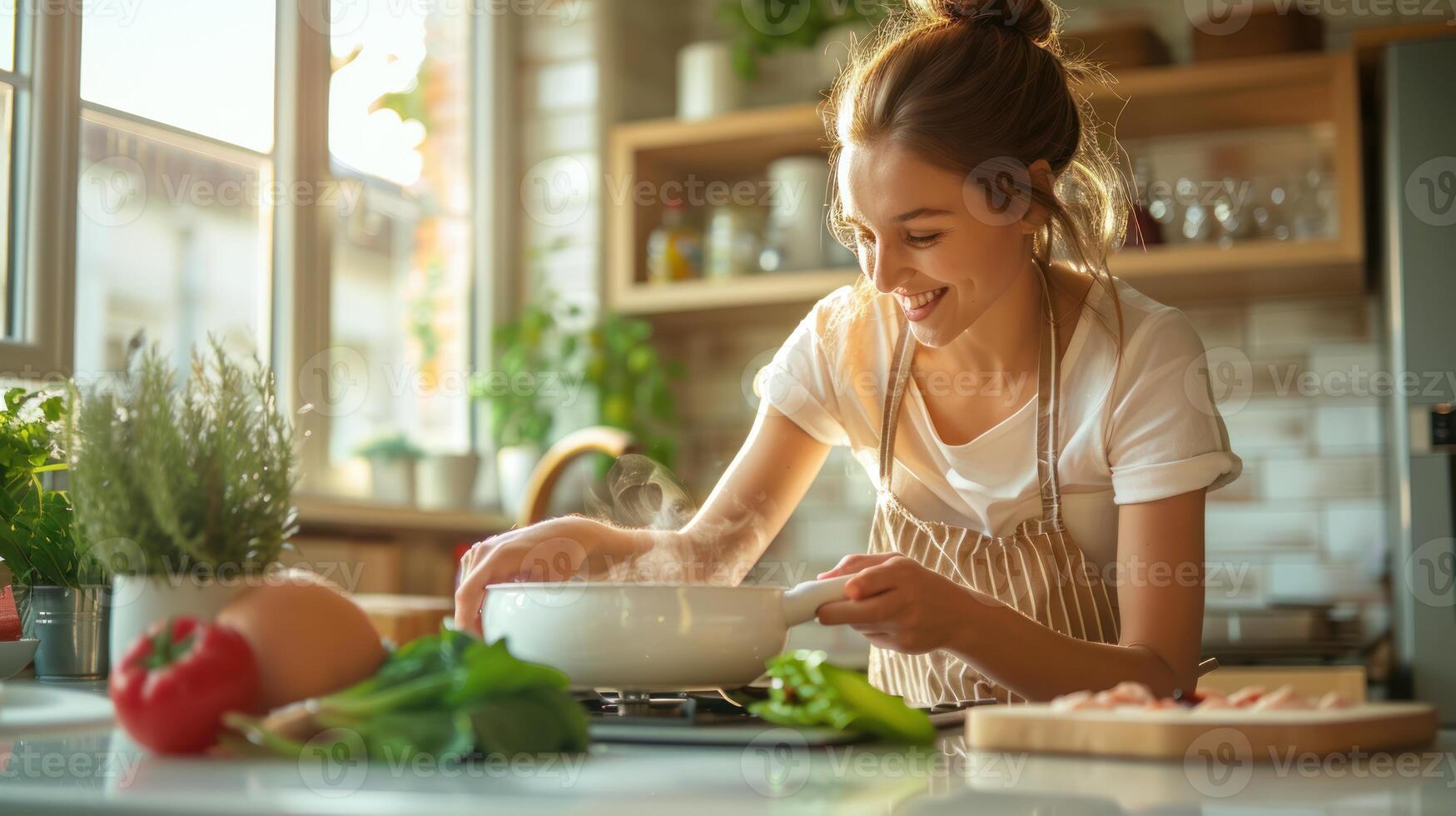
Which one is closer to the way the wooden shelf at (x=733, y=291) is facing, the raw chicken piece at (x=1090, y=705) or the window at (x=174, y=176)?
the raw chicken piece

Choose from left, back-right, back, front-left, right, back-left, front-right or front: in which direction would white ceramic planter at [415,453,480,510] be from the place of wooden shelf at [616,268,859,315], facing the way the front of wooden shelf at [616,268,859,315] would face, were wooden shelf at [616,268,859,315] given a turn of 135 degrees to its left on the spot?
back-left

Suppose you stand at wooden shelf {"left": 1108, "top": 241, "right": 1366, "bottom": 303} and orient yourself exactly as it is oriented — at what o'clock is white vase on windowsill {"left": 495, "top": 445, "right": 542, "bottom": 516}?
The white vase on windowsill is roughly at 3 o'clock from the wooden shelf.

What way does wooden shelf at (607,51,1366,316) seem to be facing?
toward the camera

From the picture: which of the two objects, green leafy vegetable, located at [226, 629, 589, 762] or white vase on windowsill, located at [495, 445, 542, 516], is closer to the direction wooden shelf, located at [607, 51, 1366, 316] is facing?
the green leafy vegetable

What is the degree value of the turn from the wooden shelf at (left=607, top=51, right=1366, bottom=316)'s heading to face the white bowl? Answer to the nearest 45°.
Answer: approximately 45° to its right

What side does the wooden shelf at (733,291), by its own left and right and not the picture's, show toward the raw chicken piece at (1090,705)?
front

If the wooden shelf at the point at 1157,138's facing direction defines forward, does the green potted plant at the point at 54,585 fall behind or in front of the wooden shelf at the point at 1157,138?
in front

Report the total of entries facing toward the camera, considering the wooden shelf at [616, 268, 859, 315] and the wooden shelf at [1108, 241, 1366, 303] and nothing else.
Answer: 2

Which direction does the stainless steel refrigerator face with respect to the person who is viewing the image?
facing the viewer and to the left of the viewer

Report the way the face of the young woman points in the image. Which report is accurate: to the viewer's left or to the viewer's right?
to the viewer's left

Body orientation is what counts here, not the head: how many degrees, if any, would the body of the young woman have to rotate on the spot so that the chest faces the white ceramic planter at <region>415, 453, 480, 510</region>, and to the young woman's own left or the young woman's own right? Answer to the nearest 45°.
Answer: approximately 90° to the young woman's own right

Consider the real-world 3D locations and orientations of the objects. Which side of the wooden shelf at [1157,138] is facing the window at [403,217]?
right

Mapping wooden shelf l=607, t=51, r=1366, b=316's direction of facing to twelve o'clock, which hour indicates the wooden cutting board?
The wooden cutting board is roughly at 12 o'clock from the wooden shelf.
